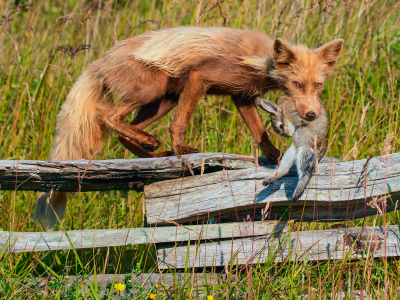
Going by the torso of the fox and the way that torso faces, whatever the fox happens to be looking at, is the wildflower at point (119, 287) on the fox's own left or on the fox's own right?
on the fox's own right

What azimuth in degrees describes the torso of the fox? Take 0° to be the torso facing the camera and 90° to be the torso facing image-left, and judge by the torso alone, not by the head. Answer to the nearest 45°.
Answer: approximately 270°
